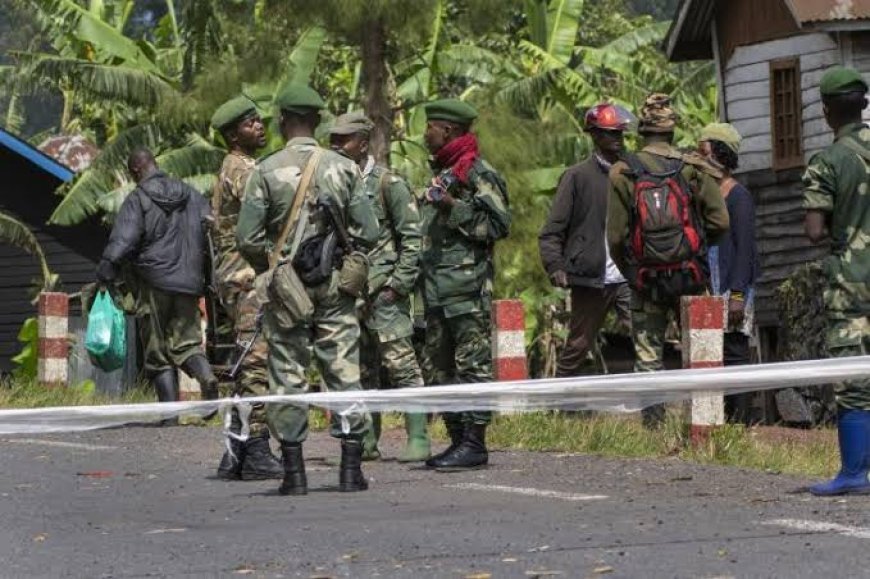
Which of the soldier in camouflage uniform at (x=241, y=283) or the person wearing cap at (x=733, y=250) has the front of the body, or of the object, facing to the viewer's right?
the soldier in camouflage uniform

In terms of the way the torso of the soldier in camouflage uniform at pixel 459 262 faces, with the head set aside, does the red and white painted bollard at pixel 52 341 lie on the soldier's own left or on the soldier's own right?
on the soldier's own right

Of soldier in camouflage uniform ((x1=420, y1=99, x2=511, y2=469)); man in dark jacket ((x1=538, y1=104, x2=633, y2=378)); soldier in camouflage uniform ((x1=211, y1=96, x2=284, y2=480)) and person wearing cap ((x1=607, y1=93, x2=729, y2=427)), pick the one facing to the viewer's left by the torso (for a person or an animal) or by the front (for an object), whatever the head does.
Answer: soldier in camouflage uniform ((x1=420, y1=99, x2=511, y2=469))

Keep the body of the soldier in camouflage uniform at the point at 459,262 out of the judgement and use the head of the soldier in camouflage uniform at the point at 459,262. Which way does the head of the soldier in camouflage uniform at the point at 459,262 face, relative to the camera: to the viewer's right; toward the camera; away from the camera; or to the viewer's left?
to the viewer's left

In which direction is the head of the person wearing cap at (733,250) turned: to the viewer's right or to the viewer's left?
to the viewer's left

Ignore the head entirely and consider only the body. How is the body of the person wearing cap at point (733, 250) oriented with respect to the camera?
to the viewer's left

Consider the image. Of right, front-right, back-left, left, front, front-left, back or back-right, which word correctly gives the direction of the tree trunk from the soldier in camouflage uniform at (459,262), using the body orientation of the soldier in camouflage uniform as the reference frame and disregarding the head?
right

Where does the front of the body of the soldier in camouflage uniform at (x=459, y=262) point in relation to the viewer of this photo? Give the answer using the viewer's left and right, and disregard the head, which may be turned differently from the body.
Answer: facing to the left of the viewer

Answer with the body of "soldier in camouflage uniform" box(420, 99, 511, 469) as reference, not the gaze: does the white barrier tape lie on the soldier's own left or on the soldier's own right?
on the soldier's own left
